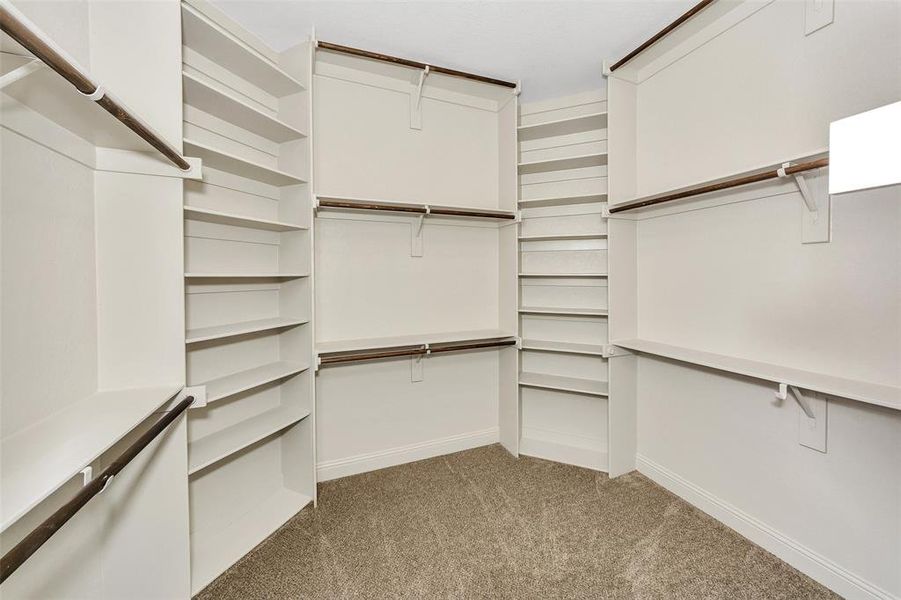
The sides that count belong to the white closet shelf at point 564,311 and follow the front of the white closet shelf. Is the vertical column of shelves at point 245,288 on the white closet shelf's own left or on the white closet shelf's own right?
on the white closet shelf's own right

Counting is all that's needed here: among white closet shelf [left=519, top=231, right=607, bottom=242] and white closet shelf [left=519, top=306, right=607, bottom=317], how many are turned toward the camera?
2

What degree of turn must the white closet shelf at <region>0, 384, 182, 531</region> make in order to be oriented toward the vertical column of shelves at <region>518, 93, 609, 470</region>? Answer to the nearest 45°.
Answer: approximately 45° to its left

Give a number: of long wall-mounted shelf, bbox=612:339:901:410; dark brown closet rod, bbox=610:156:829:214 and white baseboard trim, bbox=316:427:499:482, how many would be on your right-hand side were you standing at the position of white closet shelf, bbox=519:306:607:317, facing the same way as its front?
1

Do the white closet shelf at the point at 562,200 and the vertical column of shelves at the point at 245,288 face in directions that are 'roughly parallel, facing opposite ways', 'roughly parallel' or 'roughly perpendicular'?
roughly perpendicular

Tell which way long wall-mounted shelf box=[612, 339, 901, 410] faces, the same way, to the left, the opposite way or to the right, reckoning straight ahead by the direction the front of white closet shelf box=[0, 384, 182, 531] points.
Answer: the opposite way

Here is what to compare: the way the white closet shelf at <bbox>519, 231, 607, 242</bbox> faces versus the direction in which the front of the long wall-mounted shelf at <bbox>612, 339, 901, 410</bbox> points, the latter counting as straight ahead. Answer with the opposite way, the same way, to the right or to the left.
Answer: to the left

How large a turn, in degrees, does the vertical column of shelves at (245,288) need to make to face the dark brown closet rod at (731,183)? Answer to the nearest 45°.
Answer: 0° — it already faces it

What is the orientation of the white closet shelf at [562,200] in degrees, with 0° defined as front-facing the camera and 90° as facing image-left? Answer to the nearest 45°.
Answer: approximately 0°

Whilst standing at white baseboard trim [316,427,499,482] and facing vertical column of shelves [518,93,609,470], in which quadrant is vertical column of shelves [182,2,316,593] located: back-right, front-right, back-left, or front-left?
back-right
